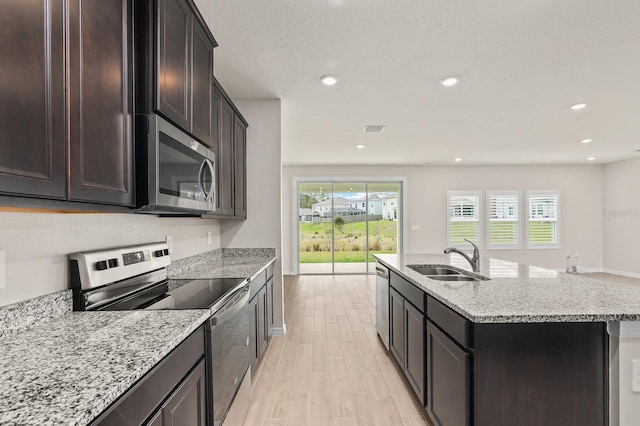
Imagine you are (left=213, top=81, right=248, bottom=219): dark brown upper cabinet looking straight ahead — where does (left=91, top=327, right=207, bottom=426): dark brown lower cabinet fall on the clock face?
The dark brown lower cabinet is roughly at 3 o'clock from the dark brown upper cabinet.

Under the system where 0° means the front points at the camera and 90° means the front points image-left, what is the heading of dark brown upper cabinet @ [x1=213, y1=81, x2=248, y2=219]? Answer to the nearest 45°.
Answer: approximately 270°

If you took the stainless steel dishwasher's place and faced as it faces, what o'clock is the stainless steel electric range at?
The stainless steel electric range is roughly at 10 o'clock from the stainless steel dishwasher.

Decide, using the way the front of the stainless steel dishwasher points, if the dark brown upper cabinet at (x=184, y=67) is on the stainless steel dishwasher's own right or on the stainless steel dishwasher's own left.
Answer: on the stainless steel dishwasher's own left

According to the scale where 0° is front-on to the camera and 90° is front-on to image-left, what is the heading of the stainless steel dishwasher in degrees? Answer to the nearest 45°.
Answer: approximately 90°

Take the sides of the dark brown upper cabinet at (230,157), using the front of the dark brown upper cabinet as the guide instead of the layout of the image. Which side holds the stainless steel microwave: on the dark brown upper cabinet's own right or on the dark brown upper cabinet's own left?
on the dark brown upper cabinet's own right

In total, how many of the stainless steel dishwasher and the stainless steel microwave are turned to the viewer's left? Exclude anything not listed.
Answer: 1

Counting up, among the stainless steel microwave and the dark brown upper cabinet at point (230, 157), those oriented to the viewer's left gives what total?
0

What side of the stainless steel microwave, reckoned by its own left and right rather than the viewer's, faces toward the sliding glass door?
left

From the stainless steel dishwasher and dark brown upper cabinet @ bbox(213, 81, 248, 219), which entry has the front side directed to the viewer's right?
the dark brown upper cabinet

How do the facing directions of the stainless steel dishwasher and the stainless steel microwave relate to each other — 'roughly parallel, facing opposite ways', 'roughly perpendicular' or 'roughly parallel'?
roughly parallel, facing opposite ways

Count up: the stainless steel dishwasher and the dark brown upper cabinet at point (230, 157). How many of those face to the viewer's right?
1
